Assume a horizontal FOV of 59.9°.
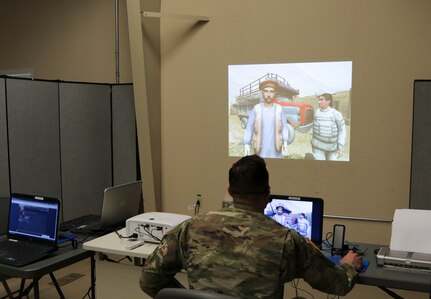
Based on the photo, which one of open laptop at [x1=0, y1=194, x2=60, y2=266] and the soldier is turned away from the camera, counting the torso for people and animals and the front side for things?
the soldier

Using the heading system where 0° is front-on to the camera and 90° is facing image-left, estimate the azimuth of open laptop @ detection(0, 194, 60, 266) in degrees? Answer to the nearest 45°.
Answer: approximately 45°

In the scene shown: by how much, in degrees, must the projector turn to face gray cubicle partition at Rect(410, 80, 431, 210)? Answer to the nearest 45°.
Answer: approximately 45° to its right

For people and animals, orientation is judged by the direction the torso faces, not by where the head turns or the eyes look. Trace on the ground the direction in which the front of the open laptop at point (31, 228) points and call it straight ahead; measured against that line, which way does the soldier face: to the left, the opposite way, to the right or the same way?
the opposite way

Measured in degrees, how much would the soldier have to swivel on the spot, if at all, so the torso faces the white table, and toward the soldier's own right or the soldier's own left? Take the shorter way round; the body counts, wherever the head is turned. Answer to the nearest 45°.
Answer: approximately 45° to the soldier's own left

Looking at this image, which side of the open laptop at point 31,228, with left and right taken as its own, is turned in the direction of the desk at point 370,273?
left

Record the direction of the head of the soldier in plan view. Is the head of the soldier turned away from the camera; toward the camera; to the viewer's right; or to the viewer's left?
away from the camera

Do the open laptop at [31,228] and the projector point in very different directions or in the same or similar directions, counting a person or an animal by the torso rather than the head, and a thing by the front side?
very different directions

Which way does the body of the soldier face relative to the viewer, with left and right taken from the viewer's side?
facing away from the viewer

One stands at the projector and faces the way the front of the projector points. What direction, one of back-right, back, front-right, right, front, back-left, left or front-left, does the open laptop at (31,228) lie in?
back-left

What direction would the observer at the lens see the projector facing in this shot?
facing away from the viewer and to the right of the viewer

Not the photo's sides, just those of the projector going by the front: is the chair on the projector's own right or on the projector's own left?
on the projector's own right

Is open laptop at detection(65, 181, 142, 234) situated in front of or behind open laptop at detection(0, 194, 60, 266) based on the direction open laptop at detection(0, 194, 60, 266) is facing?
behind

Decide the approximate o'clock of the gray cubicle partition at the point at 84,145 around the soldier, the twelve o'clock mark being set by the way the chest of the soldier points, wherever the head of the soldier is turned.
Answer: The gray cubicle partition is roughly at 11 o'clock from the soldier.

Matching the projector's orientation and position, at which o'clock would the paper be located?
The paper is roughly at 2 o'clock from the projector.

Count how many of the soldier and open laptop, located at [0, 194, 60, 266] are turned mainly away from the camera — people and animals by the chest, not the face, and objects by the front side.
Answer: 1
